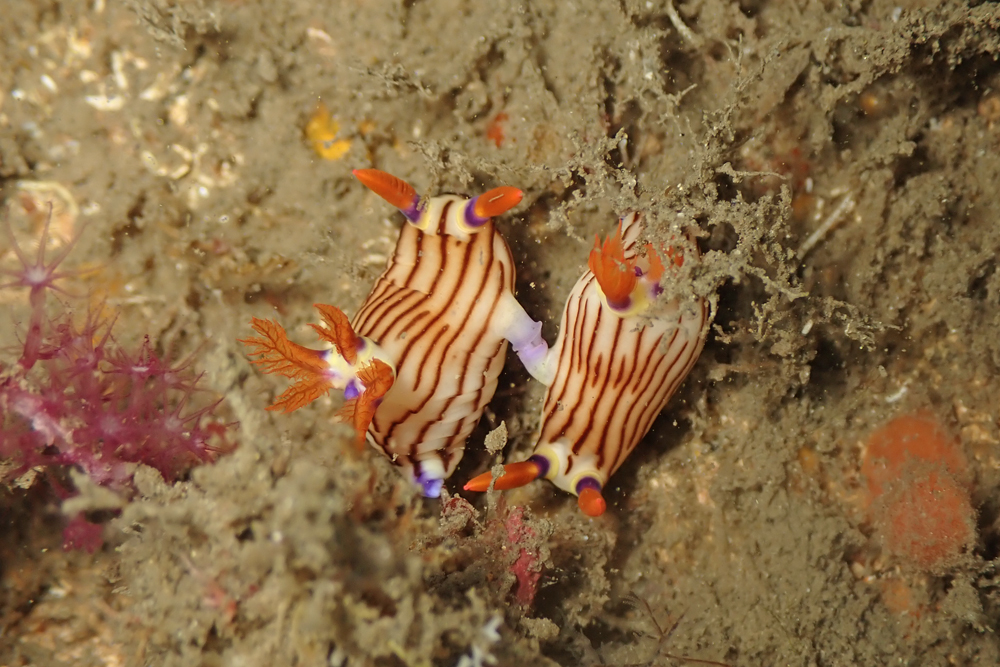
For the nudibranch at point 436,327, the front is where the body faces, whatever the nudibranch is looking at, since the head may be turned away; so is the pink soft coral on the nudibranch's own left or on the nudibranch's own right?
on the nudibranch's own left

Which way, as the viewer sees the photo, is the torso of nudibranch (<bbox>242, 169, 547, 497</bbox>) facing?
away from the camera

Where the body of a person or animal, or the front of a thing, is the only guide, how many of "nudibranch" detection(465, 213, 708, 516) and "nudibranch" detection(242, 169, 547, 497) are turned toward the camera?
1

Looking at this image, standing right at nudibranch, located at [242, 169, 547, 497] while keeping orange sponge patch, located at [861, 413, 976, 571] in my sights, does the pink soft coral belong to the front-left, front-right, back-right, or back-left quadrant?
back-right

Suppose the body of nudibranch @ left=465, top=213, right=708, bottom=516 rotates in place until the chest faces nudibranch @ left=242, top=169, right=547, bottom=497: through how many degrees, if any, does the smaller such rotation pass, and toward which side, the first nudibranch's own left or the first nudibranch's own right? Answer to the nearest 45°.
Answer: approximately 90° to the first nudibranch's own right

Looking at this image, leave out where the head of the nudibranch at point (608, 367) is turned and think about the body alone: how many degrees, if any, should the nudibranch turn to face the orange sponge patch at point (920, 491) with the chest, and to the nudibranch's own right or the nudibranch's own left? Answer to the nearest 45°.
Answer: approximately 90° to the nudibranch's own left

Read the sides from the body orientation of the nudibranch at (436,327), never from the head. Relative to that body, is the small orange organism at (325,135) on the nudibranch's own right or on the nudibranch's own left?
on the nudibranch's own left

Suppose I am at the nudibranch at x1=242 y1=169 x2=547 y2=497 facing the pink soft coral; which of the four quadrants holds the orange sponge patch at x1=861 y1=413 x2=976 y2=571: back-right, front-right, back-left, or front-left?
back-left

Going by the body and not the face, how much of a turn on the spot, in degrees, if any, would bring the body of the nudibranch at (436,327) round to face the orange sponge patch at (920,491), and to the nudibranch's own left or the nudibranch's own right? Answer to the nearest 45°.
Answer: approximately 90° to the nudibranch's own right

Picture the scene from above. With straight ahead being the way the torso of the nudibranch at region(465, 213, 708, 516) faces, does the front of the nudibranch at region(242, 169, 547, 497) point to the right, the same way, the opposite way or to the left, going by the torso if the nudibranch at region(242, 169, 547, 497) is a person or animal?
the opposite way

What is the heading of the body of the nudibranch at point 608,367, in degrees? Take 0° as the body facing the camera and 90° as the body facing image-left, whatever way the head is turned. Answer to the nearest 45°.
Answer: approximately 0°

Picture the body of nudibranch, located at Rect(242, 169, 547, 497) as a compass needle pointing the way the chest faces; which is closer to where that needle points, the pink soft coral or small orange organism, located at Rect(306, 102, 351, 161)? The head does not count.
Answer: the small orange organism

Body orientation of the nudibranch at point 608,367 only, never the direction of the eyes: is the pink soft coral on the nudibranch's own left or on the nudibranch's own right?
on the nudibranch's own right
